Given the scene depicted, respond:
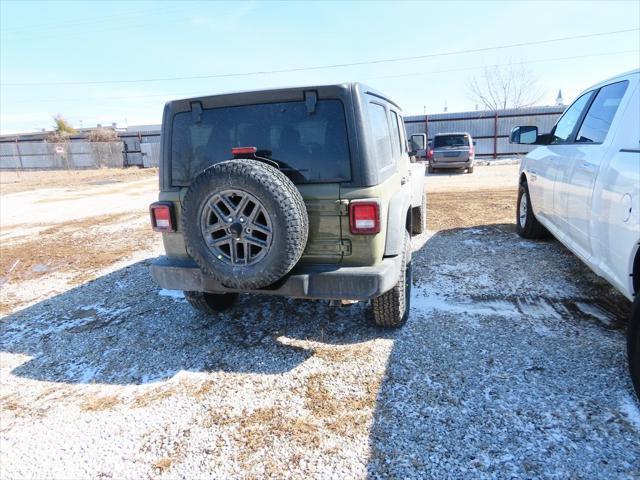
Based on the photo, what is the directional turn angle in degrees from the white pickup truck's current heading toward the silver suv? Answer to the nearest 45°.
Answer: approximately 45° to its right

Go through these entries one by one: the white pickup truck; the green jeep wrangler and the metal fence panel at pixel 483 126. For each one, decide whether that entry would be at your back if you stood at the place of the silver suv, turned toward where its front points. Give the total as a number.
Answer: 2

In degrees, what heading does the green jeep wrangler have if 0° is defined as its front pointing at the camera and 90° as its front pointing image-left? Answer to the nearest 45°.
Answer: approximately 180°

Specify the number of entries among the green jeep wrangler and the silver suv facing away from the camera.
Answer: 2

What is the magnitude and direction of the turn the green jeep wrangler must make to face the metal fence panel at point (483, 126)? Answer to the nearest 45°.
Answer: approximately 45° to its right

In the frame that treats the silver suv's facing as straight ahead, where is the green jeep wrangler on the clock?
The green jeep wrangler is roughly at 6 o'clock from the silver suv.

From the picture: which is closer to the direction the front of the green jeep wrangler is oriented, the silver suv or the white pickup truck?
the silver suv

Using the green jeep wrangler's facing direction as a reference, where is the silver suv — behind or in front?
in front

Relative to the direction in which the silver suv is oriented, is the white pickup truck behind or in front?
behind

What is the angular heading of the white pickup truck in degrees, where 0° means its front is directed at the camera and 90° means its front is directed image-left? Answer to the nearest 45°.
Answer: approximately 135°

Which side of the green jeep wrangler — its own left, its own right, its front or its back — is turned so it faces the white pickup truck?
right

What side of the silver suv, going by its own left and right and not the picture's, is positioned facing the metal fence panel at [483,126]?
front

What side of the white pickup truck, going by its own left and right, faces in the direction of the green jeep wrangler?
left

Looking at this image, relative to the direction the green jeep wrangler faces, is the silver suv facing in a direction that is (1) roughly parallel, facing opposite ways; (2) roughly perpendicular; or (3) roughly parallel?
roughly parallel

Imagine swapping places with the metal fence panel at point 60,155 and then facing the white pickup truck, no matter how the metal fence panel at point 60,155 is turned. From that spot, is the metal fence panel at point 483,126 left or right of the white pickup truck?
left

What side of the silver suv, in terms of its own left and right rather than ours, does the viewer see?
back
